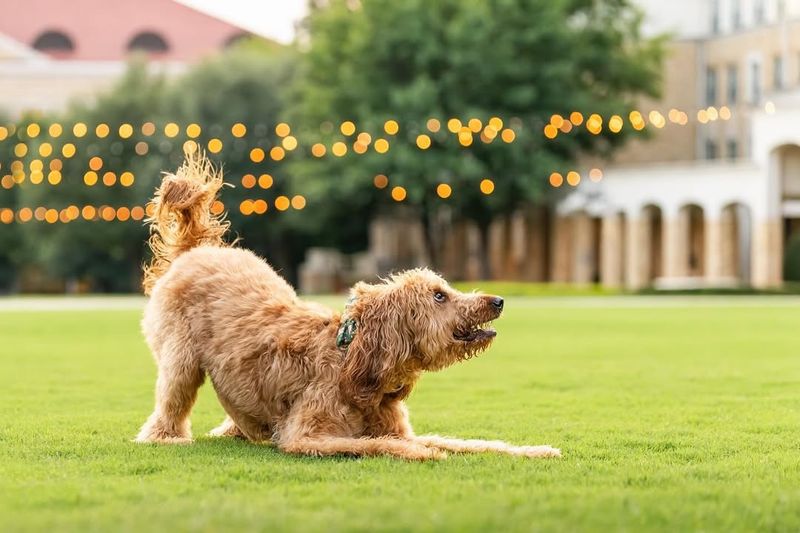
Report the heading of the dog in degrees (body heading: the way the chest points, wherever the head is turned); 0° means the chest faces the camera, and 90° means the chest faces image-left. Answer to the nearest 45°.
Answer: approximately 270°

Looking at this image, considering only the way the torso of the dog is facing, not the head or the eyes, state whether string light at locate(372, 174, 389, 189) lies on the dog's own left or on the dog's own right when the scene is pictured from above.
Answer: on the dog's own left
